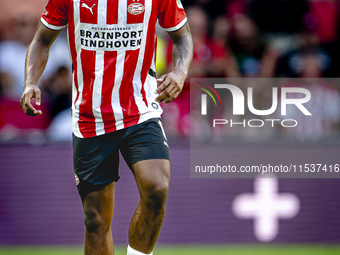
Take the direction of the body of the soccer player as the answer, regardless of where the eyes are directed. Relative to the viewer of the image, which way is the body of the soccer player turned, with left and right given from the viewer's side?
facing the viewer
